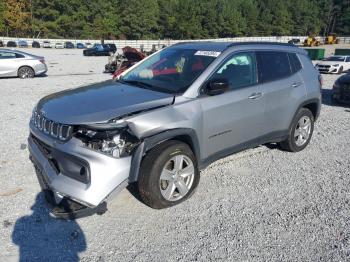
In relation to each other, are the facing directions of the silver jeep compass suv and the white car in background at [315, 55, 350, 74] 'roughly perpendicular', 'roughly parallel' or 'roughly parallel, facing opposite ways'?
roughly parallel

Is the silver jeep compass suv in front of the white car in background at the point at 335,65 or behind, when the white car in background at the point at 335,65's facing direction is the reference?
in front

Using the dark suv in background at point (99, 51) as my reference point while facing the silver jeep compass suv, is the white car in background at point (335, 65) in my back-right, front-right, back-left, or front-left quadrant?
front-left

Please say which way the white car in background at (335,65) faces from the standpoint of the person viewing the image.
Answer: facing the viewer and to the left of the viewer

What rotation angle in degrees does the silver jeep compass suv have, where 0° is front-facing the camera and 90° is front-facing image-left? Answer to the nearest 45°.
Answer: approximately 45°

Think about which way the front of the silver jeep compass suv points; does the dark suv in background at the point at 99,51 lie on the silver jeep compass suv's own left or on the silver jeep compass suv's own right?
on the silver jeep compass suv's own right

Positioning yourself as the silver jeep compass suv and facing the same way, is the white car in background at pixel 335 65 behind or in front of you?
behind

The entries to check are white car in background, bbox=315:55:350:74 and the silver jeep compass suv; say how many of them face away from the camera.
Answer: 0

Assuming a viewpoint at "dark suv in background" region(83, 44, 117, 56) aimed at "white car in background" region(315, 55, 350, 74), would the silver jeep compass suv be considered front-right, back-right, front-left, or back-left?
front-right
